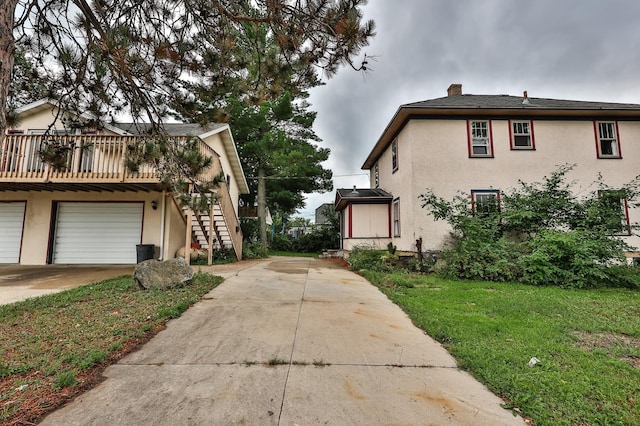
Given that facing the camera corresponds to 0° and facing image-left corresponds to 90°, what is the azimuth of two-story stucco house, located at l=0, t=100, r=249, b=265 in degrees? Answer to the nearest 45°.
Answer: approximately 0°

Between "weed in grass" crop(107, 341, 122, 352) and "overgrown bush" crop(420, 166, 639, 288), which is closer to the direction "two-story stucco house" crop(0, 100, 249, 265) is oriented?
the weed in grass

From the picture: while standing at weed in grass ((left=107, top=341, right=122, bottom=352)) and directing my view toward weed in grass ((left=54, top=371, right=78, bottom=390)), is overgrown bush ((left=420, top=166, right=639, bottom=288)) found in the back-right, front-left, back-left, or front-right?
back-left

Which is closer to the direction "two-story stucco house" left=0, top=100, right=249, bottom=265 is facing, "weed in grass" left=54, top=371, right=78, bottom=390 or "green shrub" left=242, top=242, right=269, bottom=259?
the weed in grass

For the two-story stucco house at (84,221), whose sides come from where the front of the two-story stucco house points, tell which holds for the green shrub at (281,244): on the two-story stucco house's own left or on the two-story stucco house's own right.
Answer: on the two-story stucco house's own left

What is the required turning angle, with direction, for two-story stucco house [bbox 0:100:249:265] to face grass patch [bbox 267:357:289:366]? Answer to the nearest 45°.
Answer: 0° — it already faces it

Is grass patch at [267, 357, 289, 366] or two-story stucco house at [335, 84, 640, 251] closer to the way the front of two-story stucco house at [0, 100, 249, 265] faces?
the grass patch

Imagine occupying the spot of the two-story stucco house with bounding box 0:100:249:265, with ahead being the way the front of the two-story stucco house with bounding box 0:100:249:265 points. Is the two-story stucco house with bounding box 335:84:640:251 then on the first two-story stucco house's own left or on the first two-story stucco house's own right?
on the first two-story stucco house's own left

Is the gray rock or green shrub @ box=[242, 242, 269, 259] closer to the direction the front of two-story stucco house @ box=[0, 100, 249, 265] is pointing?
the gray rock

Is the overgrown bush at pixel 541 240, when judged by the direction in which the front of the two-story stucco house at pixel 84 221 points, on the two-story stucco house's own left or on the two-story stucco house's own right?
on the two-story stucco house's own left

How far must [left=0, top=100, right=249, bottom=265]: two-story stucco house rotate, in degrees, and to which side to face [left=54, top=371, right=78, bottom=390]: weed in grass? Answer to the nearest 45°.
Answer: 0° — it already faces it

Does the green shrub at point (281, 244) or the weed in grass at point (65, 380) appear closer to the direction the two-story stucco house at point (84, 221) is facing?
the weed in grass

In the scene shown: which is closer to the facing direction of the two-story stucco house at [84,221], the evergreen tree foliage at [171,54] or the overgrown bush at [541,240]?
the evergreen tree foliage

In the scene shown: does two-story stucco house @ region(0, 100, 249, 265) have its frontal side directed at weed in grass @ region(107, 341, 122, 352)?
yes

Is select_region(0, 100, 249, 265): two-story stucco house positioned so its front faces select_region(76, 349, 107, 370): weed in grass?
yes
